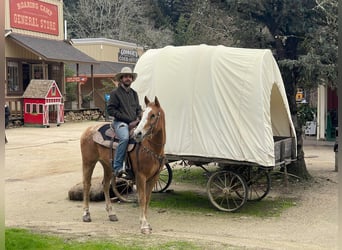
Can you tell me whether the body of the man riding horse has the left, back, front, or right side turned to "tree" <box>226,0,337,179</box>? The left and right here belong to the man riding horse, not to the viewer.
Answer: left

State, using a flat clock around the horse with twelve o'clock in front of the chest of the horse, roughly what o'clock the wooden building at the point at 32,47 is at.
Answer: The wooden building is roughly at 7 o'clock from the horse.

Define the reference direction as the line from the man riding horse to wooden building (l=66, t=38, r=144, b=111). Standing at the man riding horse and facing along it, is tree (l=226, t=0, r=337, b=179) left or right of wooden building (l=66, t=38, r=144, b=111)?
right

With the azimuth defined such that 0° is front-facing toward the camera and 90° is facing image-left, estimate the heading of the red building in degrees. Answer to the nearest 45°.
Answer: approximately 315°

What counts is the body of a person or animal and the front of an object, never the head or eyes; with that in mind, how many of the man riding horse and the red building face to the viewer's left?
0

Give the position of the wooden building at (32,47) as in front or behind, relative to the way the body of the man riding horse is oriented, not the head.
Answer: behind

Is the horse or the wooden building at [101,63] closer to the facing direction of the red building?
the horse
